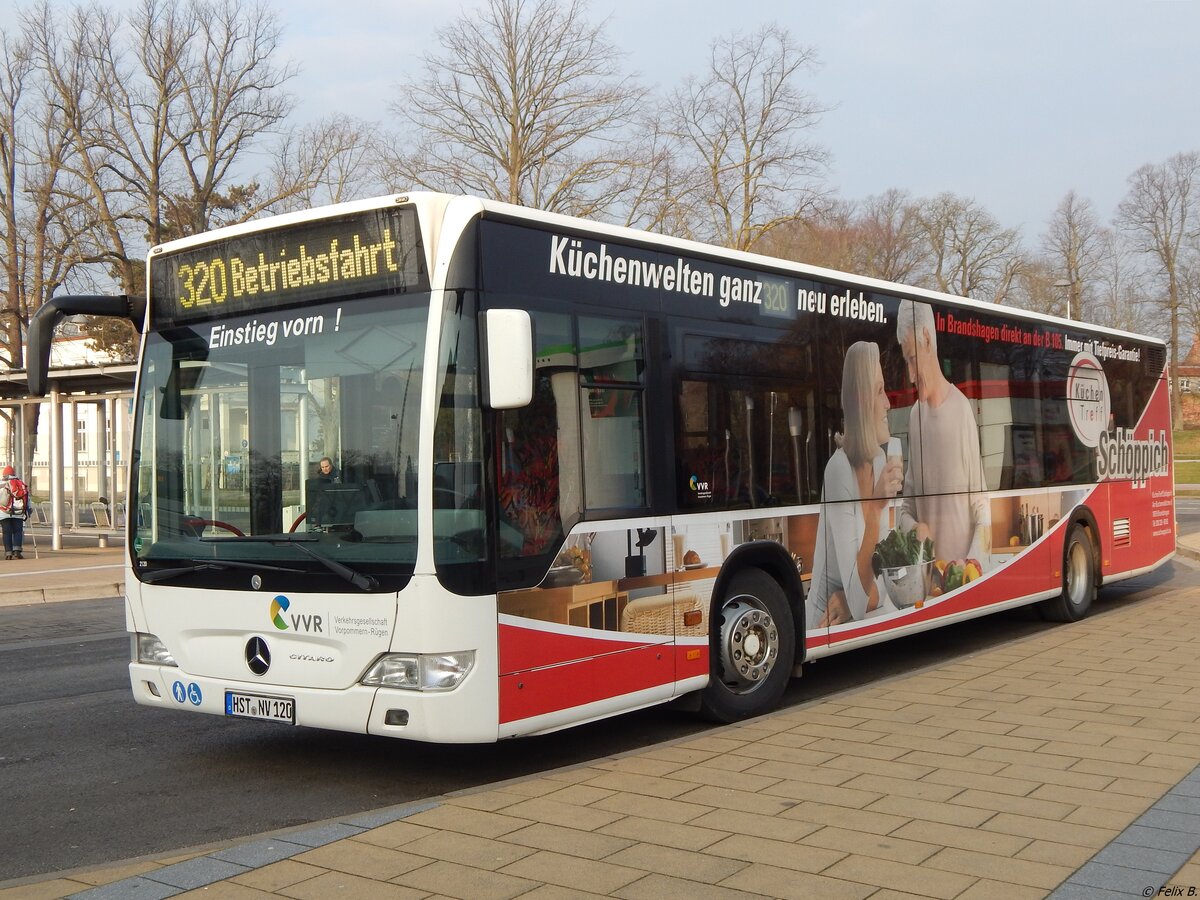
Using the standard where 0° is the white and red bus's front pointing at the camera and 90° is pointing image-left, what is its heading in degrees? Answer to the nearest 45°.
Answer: approximately 45°

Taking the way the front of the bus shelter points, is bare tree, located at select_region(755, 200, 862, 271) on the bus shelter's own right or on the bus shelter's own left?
on the bus shelter's own left

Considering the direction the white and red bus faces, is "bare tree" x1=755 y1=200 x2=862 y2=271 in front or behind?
behind

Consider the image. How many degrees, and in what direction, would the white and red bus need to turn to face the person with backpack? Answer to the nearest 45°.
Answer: approximately 90° to its right
